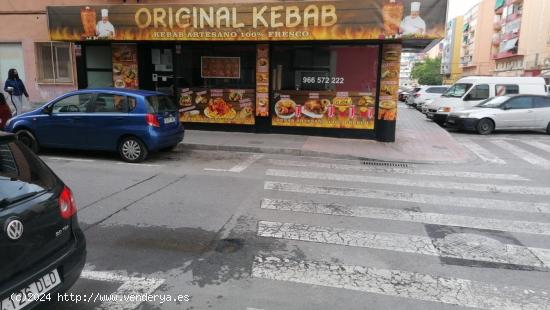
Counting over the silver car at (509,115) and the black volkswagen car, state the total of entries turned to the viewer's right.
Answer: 0

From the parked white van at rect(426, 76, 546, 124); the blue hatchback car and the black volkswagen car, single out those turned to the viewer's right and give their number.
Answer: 0

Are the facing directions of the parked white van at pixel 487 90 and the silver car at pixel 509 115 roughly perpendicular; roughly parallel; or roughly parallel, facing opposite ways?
roughly parallel

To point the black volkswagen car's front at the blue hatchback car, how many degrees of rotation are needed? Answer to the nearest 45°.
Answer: approximately 45° to its right

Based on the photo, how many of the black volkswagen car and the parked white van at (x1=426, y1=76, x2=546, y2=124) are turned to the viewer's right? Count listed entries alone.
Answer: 0

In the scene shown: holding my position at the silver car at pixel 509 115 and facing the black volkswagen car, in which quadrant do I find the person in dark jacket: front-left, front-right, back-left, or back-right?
front-right

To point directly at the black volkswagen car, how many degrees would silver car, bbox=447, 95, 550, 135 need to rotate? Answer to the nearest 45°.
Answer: approximately 45° to its left

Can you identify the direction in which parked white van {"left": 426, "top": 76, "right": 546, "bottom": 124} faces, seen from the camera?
facing the viewer and to the left of the viewer

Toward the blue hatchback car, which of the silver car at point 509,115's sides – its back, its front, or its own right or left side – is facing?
front

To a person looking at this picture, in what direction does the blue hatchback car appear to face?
facing away from the viewer and to the left of the viewer

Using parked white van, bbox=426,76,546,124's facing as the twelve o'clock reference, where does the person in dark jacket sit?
The person in dark jacket is roughly at 12 o'clock from the parked white van.

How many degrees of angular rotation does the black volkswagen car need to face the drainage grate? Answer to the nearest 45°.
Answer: approximately 90° to its right

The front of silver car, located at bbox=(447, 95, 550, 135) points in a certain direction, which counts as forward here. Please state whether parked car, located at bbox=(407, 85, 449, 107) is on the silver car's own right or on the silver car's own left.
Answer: on the silver car's own right

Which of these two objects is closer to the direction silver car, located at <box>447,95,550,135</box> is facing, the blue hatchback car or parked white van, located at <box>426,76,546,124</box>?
the blue hatchback car

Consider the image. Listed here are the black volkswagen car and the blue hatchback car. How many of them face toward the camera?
0

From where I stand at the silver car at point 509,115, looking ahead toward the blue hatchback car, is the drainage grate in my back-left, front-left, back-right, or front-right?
front-left

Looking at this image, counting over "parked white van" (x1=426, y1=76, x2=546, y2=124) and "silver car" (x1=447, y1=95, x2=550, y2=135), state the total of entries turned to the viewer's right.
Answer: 0

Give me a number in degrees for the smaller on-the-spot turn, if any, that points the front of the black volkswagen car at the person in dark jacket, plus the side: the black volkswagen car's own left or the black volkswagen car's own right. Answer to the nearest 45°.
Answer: approximately 45° to the black volkswagen car's own right
